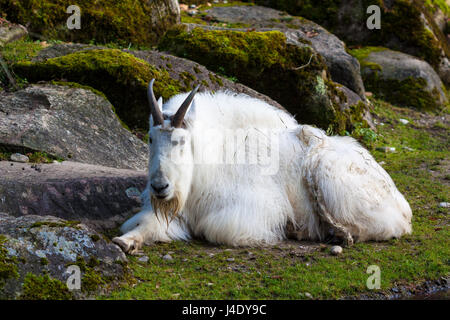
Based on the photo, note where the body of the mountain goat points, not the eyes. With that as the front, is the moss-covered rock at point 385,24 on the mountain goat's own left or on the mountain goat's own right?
on the mountain goat's own right

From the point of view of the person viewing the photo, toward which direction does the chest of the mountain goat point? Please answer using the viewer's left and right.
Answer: facing to the left of the viewer

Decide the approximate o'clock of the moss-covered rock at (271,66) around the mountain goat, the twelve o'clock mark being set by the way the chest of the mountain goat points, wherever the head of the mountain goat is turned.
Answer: The moss-covered rock is roughly at 3 o'clock from the mountain goat.

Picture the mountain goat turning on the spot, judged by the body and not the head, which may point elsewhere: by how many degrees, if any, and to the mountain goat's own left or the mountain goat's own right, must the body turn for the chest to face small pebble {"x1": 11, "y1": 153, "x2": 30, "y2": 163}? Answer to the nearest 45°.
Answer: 0° — it already faces it

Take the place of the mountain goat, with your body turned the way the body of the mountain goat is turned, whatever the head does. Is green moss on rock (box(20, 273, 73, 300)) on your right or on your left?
on your left

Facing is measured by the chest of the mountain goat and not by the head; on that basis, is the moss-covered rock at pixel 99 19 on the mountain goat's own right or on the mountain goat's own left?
on the mountain goat's own right

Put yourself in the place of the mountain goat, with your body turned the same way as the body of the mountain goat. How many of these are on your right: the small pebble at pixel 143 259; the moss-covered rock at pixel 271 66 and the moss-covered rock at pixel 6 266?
1

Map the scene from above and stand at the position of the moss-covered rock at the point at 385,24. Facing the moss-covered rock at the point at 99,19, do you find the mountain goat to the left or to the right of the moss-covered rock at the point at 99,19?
left

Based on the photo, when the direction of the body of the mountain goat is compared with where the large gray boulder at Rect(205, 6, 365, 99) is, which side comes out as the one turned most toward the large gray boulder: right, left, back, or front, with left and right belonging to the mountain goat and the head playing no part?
right

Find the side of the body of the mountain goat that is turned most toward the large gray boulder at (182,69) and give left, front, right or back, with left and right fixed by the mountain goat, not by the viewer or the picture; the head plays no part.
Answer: right
